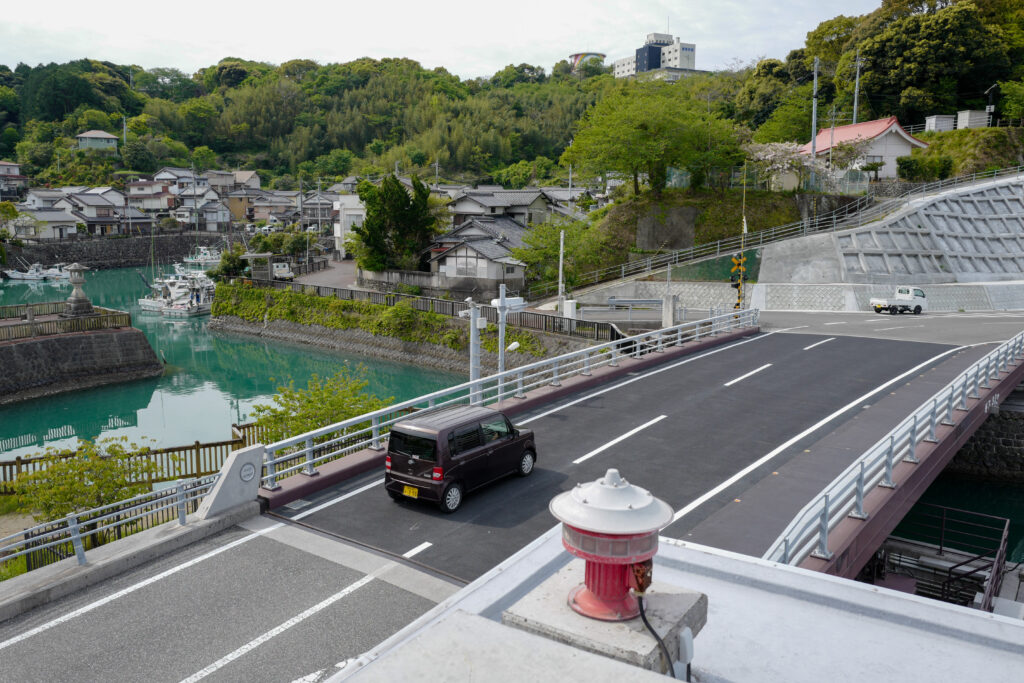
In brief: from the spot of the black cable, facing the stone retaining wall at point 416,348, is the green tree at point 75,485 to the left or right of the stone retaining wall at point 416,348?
left

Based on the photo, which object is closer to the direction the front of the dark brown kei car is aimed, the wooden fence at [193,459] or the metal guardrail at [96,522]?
the wooden fence

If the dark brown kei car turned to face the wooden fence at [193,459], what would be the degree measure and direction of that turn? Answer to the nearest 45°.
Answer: approximately 90° to its left

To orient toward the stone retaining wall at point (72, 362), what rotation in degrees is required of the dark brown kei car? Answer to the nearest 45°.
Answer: approximately 90° to its left

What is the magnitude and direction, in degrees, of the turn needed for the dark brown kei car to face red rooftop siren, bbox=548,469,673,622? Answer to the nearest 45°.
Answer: approximately 135° to its right

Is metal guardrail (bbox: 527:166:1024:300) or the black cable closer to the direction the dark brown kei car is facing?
the metal guardrail

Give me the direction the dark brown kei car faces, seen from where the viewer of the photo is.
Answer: facing away from the viewer and to the right of the viewer

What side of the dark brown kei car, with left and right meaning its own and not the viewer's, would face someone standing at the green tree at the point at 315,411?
left

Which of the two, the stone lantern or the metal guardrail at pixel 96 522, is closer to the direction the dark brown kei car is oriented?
the stone lantern

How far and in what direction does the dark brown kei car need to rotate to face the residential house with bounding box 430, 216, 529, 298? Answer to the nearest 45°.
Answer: approximately 45° to its left

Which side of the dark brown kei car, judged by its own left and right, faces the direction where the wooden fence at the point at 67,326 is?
left

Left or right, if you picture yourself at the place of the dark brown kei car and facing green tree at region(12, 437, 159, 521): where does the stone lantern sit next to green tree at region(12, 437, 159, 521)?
right

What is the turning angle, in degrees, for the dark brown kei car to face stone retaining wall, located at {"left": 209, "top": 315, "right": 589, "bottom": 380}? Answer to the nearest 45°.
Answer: approximately 45° to its left
